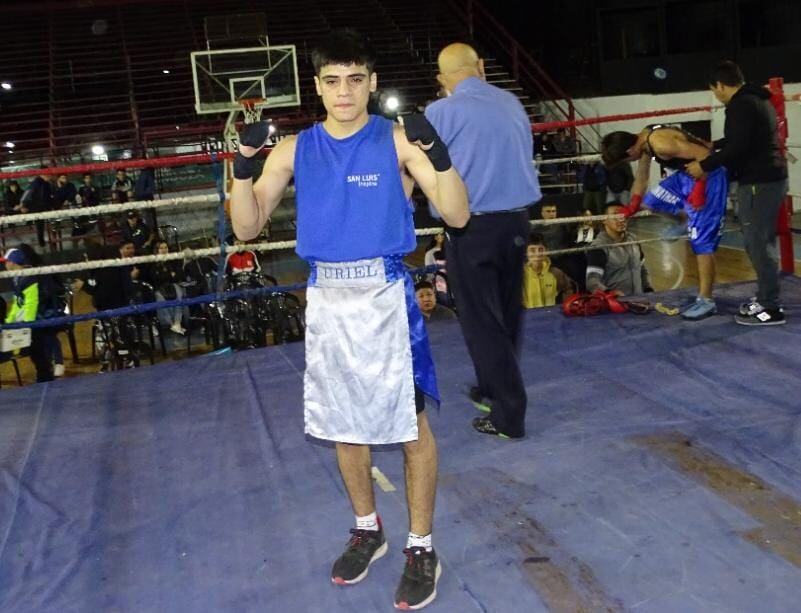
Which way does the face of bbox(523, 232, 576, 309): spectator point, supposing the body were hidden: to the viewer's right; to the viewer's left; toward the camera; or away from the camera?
toward the camera

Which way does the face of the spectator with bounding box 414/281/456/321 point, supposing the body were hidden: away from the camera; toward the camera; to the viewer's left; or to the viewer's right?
toward the camera

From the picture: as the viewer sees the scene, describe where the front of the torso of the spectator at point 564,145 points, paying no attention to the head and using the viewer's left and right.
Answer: facing the viewer

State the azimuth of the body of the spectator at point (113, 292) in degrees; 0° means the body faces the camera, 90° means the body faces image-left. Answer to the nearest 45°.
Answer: approximately 315°

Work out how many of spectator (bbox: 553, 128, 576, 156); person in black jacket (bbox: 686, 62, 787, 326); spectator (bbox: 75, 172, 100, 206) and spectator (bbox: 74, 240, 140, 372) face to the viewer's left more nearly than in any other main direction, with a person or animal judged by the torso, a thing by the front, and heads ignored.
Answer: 1

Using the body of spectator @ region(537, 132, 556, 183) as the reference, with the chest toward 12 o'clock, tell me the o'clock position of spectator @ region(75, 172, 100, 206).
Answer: spectator @ region(75, 172, 100, 206) is roughly at 2 o'clock from spectator @ region(537, 132, 556, 183).

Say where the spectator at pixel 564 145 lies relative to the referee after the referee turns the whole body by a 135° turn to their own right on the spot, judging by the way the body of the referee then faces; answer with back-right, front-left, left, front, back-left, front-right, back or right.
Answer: left

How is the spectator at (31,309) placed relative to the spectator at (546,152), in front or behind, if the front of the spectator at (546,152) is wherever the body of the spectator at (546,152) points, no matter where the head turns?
in front

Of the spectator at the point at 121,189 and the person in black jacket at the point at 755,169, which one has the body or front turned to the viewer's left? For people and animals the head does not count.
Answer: the person in black jacket

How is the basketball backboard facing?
toward the camera

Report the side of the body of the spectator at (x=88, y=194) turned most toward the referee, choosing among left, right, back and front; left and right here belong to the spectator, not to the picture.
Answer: front

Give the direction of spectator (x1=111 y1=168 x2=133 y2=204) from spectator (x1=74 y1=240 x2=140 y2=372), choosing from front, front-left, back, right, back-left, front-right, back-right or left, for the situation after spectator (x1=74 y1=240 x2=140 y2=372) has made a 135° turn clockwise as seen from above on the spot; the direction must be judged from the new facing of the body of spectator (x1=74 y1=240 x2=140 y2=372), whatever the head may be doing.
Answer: right

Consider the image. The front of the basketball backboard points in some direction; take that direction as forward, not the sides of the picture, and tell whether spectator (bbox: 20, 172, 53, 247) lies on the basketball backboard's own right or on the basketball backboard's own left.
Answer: on the basketball backboard's own right

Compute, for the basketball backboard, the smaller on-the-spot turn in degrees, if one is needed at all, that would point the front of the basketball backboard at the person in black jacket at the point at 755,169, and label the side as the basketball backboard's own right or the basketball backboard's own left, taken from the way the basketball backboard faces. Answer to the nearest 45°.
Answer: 0° — it already faces them

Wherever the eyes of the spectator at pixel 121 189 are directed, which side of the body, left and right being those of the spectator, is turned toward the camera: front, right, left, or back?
front

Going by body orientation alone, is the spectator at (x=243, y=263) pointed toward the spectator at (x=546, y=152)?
no

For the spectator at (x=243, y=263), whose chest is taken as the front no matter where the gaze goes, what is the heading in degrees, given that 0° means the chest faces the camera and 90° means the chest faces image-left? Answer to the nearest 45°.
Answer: approximately 0°

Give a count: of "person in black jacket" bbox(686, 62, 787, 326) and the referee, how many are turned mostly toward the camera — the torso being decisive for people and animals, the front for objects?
0
